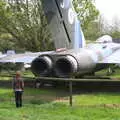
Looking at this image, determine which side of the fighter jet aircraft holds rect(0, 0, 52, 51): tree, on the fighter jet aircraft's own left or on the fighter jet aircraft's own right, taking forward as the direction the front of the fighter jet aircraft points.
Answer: on the fighter jet aircraft's own left

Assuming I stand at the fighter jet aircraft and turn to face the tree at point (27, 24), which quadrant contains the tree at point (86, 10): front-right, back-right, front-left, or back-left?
front-right

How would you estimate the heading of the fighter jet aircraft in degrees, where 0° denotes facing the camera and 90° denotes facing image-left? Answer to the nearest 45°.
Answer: approximately 225°

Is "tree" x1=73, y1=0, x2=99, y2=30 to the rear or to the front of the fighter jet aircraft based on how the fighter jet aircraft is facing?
to the front
